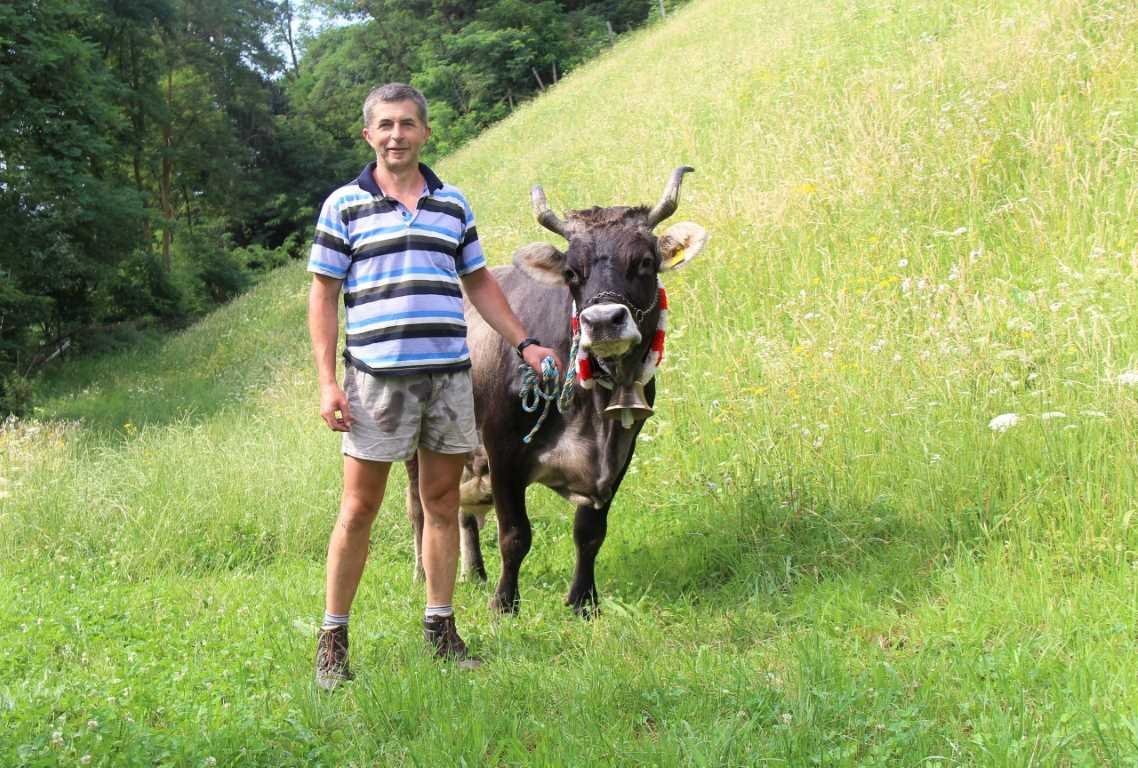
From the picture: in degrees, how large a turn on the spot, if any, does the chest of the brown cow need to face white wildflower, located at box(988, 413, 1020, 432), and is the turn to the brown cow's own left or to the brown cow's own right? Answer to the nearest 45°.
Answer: approximately 45° to the brown cow's own left

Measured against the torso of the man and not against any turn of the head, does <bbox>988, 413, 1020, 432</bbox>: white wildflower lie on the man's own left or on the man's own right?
on the man's own left

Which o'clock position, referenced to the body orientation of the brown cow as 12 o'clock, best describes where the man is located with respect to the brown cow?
The man is roughly at 3 o'clock from the brown cow.

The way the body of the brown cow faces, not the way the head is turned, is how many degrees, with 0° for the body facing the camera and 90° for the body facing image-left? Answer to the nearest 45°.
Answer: approximately 315°

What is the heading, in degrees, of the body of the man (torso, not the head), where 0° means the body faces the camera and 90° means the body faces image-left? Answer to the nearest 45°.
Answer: approximately 0°
